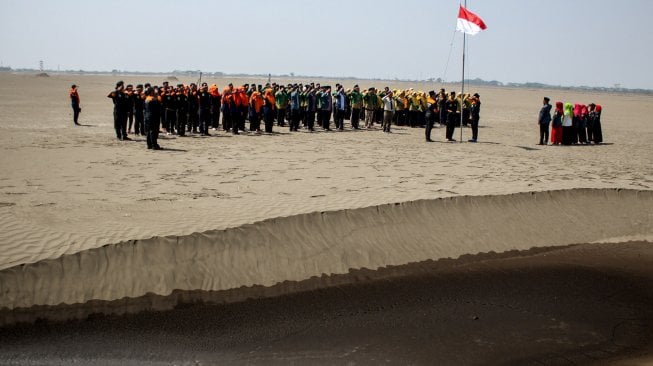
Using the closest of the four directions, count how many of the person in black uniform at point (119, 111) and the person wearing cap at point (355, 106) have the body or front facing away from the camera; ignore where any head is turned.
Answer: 0

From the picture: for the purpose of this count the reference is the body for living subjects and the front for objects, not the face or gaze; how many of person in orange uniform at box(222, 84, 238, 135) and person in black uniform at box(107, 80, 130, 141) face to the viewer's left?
0

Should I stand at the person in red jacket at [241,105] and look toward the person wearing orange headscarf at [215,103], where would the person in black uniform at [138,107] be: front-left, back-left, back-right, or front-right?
front-left

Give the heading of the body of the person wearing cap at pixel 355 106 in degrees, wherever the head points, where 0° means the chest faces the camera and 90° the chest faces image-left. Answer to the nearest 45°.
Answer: approximately 315°

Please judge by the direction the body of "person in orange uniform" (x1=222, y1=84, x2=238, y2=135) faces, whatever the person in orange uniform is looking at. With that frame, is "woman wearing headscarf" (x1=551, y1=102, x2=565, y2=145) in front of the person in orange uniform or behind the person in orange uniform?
in front

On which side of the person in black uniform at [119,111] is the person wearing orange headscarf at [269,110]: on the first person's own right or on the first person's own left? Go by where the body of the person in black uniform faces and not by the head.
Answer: on the first person's own left

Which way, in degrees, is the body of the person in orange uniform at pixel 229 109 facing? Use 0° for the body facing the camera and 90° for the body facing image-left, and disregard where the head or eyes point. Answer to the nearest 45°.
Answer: approximately 270°

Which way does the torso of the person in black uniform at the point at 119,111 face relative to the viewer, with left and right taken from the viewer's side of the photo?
facing the viewer and to the right of the viewer

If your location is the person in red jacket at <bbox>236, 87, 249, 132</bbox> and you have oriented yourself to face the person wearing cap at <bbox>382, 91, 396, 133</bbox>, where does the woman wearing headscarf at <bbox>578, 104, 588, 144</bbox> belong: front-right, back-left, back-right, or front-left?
front-right
